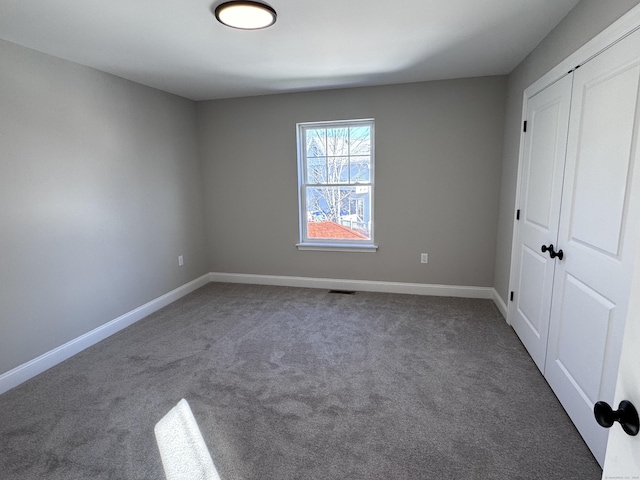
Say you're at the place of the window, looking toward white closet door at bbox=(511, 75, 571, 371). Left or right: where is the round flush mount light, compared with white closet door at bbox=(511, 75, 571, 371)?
right

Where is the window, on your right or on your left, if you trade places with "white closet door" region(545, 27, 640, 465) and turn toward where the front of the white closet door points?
on your right

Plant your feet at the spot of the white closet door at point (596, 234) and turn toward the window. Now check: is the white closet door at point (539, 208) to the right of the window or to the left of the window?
right

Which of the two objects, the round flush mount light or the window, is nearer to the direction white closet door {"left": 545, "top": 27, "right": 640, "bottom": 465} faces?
the round flush mount light

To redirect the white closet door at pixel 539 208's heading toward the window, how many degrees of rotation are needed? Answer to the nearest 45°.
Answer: approximately 45° to its right

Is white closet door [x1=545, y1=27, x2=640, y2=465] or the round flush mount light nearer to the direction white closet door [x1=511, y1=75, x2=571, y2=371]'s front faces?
the round flush mount light

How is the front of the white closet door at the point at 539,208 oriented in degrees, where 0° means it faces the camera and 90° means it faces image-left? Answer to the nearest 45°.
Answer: approximately 45°

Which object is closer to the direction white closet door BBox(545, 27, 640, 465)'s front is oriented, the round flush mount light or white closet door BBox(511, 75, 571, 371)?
the round flush mount light

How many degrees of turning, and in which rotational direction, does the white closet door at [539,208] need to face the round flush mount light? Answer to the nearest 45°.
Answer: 0° — it already faces it
